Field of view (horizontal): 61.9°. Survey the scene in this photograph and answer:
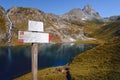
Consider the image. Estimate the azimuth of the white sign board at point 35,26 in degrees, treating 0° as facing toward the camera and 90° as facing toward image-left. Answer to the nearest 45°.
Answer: approximately 0°
